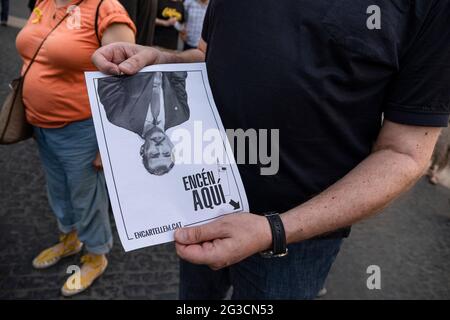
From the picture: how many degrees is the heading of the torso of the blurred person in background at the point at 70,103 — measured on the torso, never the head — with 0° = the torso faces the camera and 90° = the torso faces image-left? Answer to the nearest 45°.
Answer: approximately 45°

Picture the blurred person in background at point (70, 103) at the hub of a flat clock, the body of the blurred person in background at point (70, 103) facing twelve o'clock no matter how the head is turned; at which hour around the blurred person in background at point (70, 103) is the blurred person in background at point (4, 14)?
the blurred person in background at point (4, 14) is roughly at 4 o'clock from the blurred person in background at point (70, 103).

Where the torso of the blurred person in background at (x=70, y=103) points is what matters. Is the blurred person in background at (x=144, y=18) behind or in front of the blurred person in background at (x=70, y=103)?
behind

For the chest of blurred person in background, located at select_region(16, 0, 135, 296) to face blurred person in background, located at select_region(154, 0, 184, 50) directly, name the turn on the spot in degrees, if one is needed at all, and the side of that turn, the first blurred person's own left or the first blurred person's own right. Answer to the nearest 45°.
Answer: approximately 135° to the first blurred person's own right

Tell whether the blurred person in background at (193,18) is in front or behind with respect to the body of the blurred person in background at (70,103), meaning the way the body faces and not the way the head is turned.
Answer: behind
